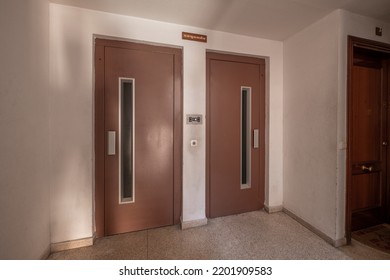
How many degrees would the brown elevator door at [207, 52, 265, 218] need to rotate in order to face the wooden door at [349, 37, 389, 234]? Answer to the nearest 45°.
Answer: approximately 45° to its left

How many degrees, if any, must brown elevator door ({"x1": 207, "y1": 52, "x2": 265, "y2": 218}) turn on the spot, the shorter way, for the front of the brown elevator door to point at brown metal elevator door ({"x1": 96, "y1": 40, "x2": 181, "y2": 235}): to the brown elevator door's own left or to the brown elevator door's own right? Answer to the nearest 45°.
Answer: approximately 90° to the brown elevator door's own right

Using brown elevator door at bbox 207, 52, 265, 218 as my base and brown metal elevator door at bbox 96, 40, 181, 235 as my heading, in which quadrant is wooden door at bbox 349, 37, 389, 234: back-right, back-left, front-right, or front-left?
back-left

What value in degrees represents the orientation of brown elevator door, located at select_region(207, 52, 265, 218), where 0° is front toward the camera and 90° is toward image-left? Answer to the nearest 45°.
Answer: approximately 315°
